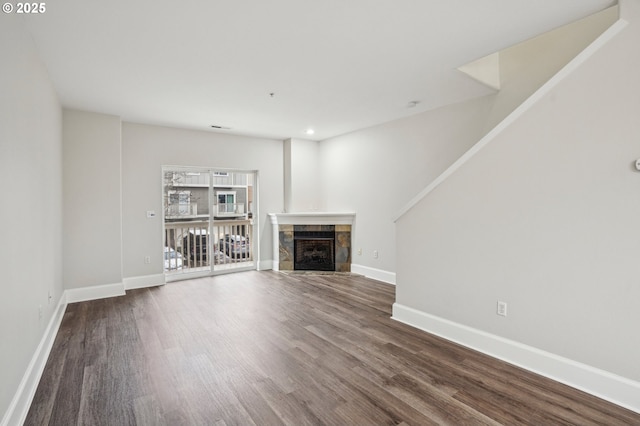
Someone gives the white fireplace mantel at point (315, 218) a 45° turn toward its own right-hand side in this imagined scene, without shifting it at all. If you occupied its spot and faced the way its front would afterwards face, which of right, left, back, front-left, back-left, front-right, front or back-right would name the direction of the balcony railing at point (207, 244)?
front-right

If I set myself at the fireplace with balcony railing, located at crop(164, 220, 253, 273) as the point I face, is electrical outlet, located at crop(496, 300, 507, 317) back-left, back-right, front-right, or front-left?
back-left

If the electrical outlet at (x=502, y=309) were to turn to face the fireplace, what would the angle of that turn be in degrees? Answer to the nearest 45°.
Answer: approximately 90° to its right

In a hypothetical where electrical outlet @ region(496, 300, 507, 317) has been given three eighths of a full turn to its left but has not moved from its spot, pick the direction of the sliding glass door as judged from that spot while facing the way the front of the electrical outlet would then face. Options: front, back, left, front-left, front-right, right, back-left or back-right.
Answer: back

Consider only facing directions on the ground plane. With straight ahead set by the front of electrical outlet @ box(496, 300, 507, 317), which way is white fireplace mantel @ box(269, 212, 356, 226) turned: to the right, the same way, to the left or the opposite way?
to the left

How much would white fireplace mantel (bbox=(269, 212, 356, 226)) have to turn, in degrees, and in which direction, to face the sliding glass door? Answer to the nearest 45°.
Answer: approximately 90° to its right

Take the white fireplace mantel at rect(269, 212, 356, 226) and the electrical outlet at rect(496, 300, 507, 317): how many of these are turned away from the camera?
0

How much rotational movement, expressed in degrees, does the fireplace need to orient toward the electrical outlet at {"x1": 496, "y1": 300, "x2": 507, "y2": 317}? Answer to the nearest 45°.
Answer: approximately 45° to its left

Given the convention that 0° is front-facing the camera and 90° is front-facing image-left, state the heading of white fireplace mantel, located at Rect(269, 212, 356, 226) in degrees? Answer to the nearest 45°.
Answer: approximately 0°

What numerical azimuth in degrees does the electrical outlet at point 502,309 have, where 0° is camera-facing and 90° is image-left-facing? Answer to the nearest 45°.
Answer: approximately 45°

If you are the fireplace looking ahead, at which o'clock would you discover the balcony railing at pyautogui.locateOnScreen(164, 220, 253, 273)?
The balcony railing is roughly at 3 o'clock from the fireplace.

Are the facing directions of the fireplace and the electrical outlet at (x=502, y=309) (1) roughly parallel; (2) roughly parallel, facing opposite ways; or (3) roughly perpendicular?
roughly perpendicular

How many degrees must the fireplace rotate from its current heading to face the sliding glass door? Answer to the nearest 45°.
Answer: approximately 90° to its right

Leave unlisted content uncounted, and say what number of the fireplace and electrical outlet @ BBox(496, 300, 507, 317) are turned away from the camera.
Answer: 0

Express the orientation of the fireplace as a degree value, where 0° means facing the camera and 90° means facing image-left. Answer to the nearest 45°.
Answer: approximately 0°
